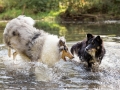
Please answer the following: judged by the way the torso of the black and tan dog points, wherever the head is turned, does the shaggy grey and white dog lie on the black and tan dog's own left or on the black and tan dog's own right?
on the black and tan dog's own right
